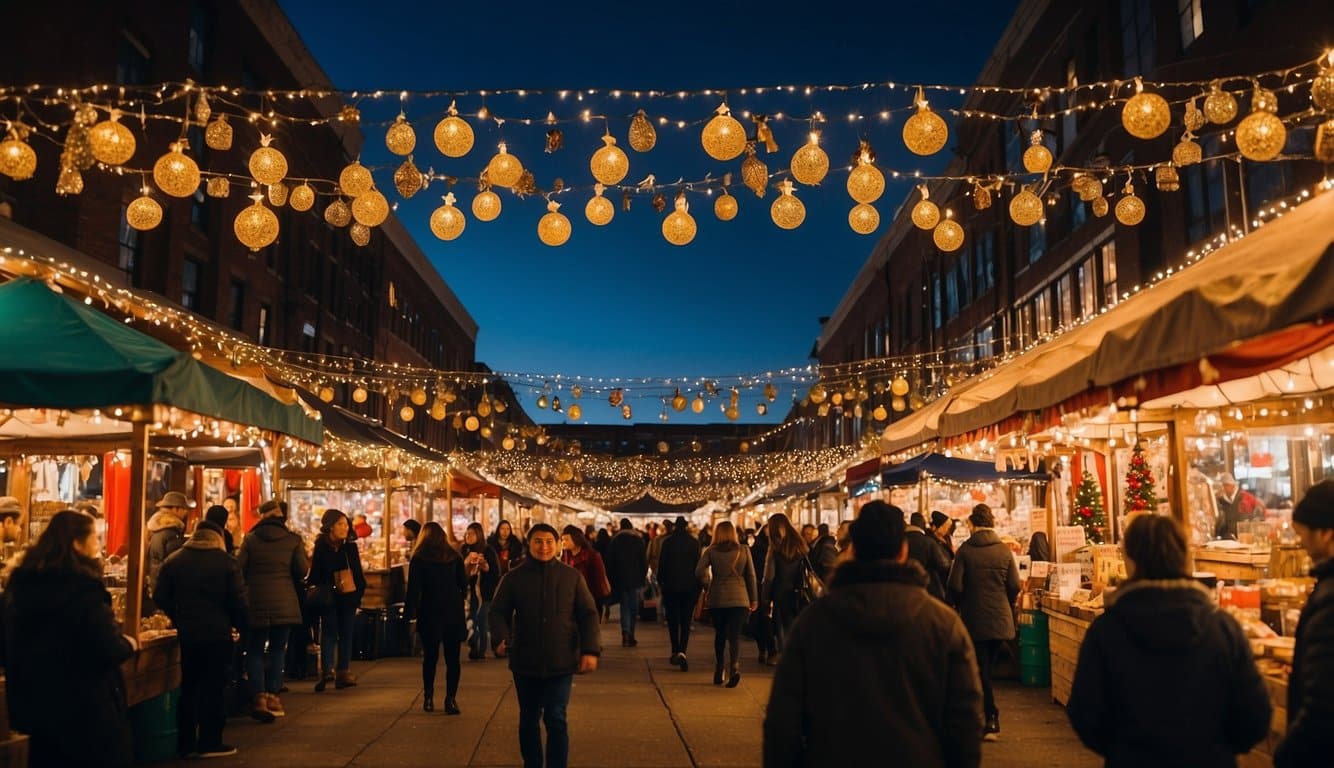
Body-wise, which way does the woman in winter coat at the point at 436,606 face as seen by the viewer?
away from the camera

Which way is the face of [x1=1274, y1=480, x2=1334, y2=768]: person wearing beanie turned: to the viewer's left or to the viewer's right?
to the viewer's left

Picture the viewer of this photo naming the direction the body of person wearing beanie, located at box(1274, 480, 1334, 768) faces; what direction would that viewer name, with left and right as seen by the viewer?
facing to the left of the viewer

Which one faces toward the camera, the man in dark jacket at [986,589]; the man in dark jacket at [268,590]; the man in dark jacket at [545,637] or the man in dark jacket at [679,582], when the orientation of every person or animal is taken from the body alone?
the man in dark jacket at [545,637]

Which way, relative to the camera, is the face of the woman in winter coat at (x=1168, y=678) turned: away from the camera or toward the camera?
away from the camera

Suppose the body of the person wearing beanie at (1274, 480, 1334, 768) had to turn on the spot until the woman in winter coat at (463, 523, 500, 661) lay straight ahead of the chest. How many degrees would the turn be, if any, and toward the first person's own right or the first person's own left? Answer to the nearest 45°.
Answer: approximately 45° to the first person's own right

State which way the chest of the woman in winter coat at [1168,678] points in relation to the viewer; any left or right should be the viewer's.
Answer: facing away from the viewer

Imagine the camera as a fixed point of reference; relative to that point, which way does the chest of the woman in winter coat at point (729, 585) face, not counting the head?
away from the camera

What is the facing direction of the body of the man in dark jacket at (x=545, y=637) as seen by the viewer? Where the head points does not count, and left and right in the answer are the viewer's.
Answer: facing the viewer

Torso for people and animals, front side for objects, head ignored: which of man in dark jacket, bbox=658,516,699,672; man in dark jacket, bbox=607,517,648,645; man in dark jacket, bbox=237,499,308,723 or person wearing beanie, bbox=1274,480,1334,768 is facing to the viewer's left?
the person wearing beanie

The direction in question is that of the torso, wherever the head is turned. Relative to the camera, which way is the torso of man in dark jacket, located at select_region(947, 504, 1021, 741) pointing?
away from the camera

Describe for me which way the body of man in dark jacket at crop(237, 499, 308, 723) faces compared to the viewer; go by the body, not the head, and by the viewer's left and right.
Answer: facing away from the viewer

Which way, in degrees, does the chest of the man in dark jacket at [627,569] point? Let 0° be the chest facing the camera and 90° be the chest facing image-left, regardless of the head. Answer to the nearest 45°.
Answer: approximately 180°
